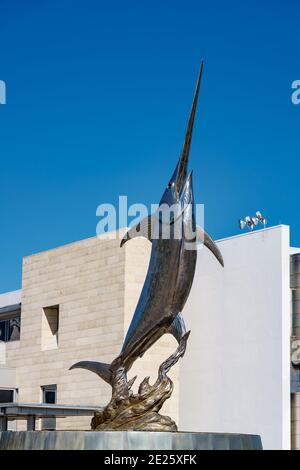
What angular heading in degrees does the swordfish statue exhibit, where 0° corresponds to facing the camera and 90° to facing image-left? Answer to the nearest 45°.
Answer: approximately 315°

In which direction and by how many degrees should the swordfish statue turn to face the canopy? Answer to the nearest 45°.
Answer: approximately 135° to its left

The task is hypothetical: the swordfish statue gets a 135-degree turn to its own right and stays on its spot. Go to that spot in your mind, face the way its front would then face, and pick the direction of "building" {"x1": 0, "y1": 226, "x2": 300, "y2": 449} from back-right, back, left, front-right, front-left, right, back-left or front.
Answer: right
